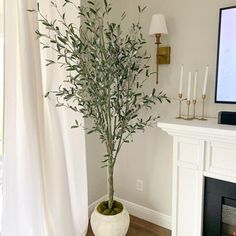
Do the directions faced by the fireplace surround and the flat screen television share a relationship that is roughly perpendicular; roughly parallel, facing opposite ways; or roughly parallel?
roughly parallel

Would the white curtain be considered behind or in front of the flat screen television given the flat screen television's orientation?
in front

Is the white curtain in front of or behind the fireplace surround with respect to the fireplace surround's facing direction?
in front

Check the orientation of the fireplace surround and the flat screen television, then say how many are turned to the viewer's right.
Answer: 0

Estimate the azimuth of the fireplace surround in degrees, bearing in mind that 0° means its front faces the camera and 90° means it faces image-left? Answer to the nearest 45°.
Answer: approximately 45°
